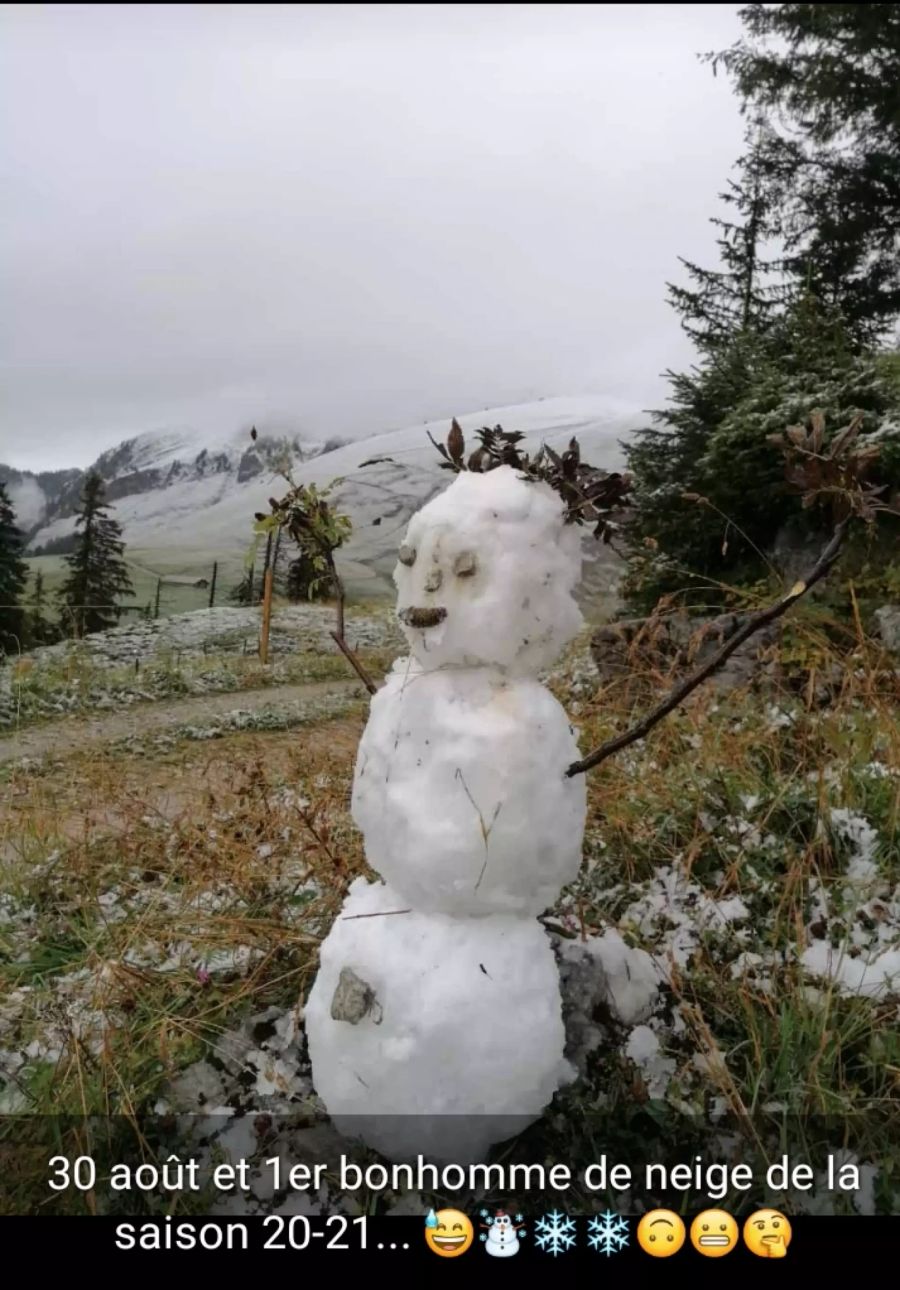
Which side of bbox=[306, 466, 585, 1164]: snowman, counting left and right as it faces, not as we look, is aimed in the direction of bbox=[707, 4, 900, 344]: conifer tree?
back

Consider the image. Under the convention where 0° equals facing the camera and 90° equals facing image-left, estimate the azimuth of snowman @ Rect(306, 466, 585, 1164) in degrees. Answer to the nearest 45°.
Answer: approximately 45°

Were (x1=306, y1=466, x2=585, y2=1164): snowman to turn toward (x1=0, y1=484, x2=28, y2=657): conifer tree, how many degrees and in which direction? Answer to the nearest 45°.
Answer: approximately 90° to its right

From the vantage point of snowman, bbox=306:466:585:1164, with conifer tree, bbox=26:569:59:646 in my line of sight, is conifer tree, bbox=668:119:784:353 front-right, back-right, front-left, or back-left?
front-right

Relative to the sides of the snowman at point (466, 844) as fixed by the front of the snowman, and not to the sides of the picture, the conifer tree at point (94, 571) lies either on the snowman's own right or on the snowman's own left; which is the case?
on the snowman's own right

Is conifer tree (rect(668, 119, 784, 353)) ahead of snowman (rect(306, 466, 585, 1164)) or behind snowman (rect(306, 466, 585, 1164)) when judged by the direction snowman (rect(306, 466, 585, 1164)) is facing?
behind

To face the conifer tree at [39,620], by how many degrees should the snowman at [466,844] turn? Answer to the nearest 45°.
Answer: approximately 90° to its right

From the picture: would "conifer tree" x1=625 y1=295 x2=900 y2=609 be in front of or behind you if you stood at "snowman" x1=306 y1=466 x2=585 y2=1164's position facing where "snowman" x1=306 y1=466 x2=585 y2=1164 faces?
behind

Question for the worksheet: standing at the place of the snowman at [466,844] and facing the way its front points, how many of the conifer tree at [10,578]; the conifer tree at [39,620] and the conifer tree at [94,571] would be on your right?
3
